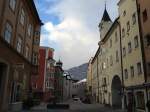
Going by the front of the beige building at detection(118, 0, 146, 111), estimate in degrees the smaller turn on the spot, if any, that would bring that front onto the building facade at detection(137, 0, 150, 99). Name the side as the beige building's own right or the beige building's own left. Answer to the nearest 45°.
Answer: approximately 45° to the beige building's own left

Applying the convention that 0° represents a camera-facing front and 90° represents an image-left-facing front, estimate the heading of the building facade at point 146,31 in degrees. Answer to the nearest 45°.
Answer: approximately 45°

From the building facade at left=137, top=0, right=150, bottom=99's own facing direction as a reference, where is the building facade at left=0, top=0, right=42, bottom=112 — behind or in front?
in front

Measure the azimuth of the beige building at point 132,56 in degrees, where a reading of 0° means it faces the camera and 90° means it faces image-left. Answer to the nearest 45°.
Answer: approximately 45°

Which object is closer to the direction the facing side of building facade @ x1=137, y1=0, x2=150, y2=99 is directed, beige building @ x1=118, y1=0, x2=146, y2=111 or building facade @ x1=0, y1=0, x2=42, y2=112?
the building facade

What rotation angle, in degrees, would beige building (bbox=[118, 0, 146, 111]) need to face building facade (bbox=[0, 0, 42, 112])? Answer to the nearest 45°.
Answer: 0° — it already faces it

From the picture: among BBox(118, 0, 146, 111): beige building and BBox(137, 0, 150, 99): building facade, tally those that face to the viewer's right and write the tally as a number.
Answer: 0

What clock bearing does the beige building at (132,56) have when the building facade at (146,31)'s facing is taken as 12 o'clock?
The beige building is roughly at 4 o'clock from the building facade.

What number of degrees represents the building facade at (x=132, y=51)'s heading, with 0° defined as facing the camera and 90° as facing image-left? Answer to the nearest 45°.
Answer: approximately 45°

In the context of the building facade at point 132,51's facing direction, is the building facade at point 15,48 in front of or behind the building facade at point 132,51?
in front
